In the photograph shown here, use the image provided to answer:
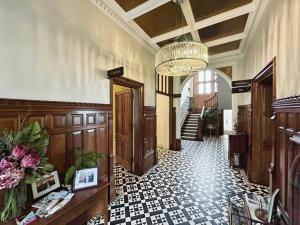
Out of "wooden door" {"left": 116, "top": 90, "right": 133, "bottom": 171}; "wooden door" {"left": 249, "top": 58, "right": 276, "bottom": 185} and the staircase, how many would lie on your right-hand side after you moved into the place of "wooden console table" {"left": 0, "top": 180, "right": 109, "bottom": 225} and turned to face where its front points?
0

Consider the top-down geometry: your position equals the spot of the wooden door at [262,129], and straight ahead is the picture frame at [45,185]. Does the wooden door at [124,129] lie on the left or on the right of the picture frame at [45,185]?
right

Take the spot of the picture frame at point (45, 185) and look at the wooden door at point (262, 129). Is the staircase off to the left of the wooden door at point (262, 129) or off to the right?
left

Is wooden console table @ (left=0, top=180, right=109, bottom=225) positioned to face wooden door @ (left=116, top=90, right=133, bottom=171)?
no

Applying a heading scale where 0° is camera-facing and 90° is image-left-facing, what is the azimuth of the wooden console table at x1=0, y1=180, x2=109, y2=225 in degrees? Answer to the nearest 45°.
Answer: approximately 315°

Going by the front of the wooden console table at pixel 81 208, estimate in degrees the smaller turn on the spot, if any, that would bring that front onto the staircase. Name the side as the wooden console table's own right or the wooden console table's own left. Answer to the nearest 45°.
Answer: approximately 90° to the wooden console table's own left

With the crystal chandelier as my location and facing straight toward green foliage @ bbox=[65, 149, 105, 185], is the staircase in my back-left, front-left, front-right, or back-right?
back-right

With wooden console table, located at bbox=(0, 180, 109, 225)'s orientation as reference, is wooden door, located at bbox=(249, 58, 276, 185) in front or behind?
in front
